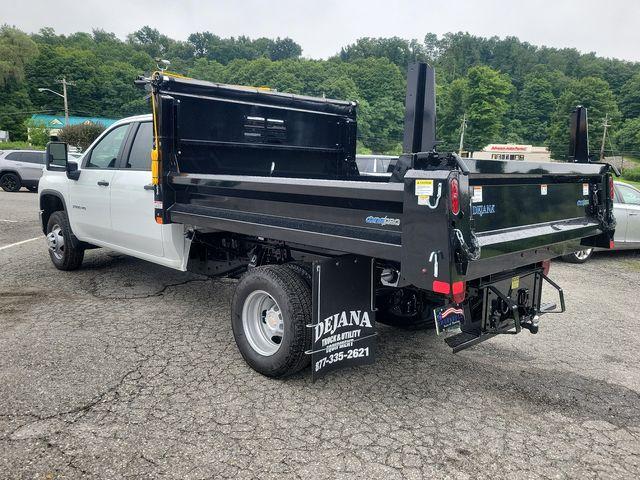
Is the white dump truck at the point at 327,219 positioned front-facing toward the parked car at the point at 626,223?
no

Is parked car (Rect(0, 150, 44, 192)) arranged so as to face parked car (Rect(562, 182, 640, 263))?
no

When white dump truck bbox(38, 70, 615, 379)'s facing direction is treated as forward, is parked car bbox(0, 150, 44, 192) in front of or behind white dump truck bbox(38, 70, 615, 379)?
in front

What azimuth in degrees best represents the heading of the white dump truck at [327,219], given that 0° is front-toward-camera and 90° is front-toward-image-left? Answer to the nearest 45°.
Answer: approximately 135°

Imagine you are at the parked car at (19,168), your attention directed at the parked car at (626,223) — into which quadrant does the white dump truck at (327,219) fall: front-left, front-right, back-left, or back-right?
front-right
